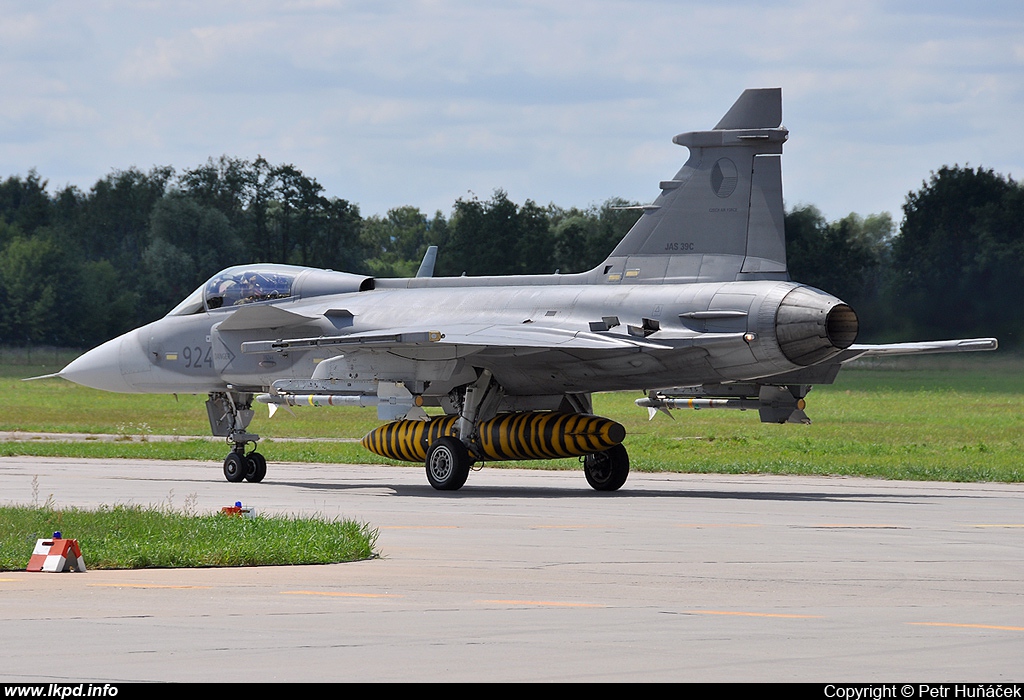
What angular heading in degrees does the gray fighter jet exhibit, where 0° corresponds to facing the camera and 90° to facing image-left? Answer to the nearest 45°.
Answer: approximately 135°

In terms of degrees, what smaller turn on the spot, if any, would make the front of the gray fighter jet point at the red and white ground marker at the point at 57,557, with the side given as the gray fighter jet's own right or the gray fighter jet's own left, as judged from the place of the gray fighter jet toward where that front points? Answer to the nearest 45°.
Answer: approximately 90° to the gray fighter jet's own left
